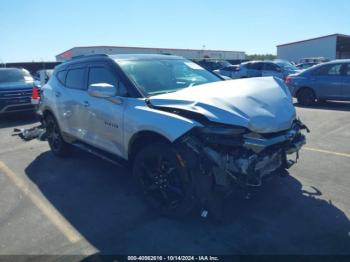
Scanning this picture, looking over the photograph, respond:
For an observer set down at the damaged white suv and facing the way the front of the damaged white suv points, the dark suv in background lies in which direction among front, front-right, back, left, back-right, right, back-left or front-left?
back

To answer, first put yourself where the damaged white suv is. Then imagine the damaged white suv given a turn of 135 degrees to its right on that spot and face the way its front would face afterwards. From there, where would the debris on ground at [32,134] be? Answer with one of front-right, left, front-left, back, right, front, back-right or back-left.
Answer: front-right

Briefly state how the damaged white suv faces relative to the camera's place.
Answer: facing the viewer and to the right of the viewer

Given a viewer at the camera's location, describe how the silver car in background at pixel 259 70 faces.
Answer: facing to the left of the viewer

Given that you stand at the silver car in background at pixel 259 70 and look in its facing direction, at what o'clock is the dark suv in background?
The dark suv in background is roughly at 10 o'clock from the silver car in background.

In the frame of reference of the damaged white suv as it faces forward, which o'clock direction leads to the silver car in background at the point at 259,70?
The silver car in background is roughly at 8 o'clock from the damaged white suv.
